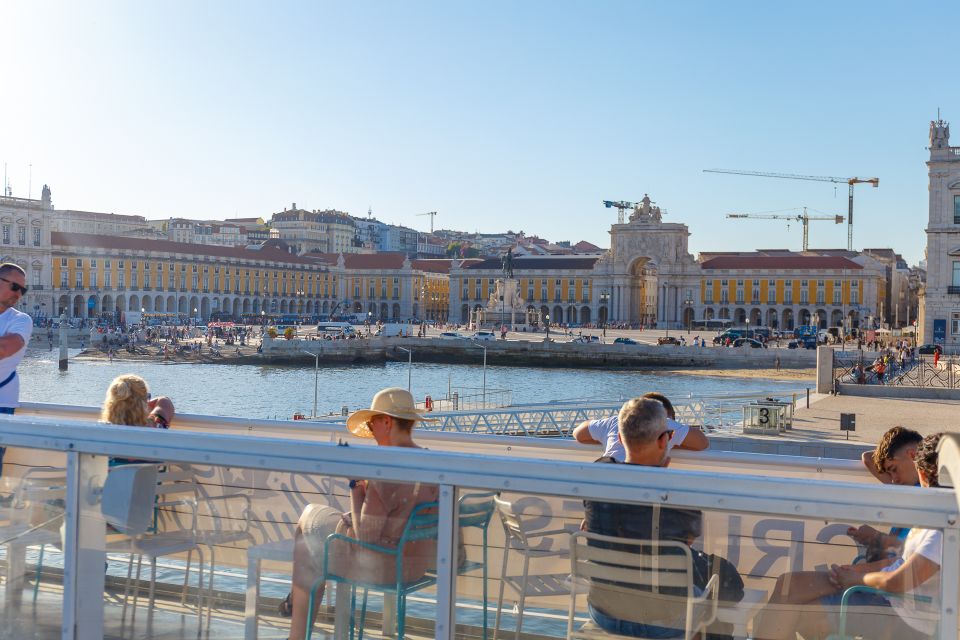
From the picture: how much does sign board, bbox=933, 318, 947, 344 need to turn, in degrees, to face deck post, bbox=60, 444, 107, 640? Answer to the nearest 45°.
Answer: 0° — it already faces it

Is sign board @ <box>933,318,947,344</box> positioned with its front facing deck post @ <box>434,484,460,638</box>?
yes

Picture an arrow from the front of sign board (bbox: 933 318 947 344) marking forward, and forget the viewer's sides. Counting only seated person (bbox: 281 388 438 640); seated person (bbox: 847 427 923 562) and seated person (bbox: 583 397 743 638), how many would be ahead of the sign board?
3

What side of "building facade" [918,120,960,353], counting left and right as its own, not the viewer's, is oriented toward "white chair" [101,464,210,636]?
front

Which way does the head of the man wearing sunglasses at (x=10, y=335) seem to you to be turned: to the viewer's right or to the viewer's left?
to the viewer's right

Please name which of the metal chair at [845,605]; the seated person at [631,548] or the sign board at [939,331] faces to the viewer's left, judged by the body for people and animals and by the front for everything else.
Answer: the metal chair

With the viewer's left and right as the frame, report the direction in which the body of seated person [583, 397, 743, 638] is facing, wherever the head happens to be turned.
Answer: facing away from the viewer and to the right of the viewer

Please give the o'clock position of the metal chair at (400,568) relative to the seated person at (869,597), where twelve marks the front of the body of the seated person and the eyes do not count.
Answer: The metal chair is roughly at 12 o'clock from the seated person.

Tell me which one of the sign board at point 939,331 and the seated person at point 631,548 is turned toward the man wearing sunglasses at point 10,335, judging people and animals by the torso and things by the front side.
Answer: the sign board

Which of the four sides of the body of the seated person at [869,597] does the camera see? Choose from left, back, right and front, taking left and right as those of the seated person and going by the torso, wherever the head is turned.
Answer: left

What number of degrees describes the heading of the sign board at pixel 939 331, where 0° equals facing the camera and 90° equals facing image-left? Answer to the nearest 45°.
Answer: approximately 0°

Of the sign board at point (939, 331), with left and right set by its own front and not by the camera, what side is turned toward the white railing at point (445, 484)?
front
